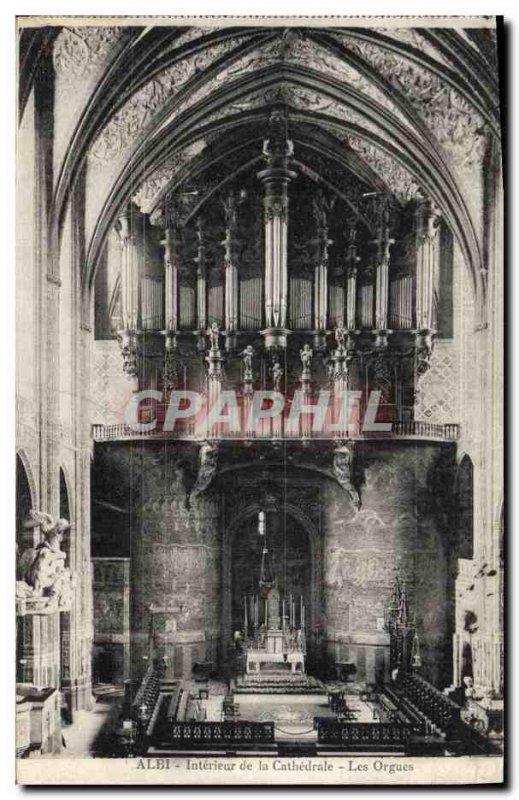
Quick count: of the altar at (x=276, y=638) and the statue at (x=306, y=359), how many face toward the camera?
2

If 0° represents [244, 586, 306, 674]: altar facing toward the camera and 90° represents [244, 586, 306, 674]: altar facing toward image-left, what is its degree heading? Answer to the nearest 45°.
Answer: approximately 0°

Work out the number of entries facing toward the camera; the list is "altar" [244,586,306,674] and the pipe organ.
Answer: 2
